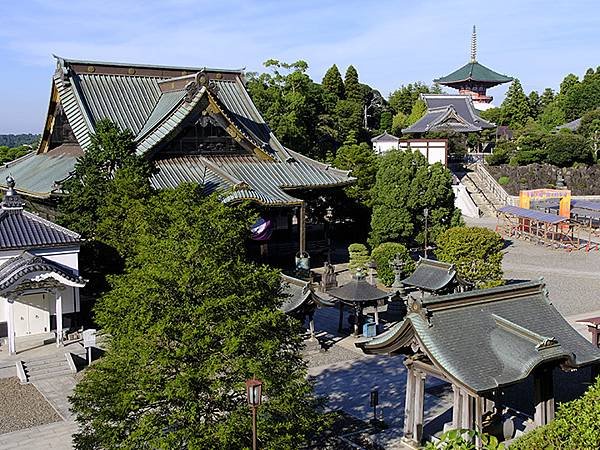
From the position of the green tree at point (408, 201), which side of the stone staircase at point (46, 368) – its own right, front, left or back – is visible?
left

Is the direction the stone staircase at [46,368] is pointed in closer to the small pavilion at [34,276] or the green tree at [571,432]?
the green tree

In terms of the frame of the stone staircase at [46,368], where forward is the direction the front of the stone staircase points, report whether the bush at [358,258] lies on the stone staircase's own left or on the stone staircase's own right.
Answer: on the stone staircase's own left

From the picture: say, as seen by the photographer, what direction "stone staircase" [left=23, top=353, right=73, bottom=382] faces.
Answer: facing the viewer and to the right of the viewer

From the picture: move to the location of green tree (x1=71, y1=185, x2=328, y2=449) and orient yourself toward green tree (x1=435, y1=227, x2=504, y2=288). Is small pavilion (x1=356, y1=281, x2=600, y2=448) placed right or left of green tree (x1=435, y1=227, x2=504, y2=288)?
right

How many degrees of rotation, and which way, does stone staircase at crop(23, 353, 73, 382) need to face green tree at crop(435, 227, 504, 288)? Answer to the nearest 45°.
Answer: approximately 45° to its left

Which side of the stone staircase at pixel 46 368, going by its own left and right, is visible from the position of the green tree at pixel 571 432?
front
